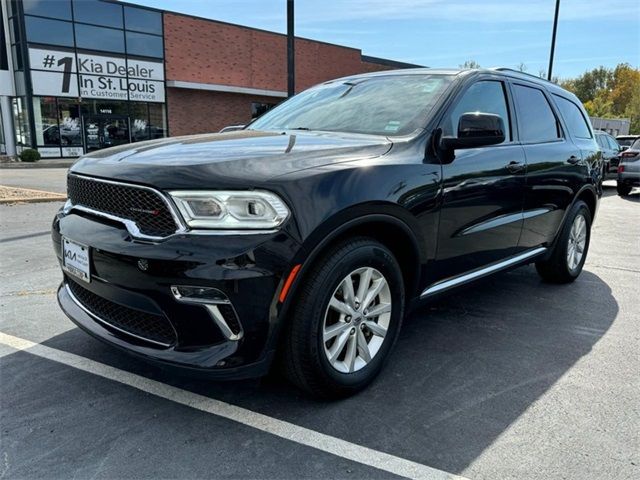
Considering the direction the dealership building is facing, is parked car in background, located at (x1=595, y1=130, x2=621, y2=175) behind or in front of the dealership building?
in front

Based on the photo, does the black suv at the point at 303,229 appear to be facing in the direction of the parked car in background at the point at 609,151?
no

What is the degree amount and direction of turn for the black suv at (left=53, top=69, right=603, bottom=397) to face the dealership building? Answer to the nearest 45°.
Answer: approximately 90° to its right

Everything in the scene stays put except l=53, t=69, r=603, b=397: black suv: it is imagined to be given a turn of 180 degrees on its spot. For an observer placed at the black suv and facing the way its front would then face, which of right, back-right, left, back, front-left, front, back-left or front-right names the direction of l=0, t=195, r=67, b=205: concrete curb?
left

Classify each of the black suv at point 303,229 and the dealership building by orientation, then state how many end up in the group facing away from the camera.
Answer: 0

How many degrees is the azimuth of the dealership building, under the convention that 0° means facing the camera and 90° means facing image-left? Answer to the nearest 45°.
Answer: approximately 315°

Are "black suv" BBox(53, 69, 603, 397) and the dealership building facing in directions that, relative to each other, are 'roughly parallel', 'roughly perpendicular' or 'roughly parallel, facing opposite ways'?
roughly perpendicular

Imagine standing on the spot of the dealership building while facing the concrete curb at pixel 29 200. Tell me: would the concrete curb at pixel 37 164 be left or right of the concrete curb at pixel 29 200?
right

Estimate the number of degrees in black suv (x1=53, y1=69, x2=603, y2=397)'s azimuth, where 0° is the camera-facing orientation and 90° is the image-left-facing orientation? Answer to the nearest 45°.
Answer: approximately 45°

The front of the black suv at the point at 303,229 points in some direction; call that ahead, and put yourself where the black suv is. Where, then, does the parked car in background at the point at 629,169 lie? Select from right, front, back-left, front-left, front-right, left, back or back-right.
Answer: back
